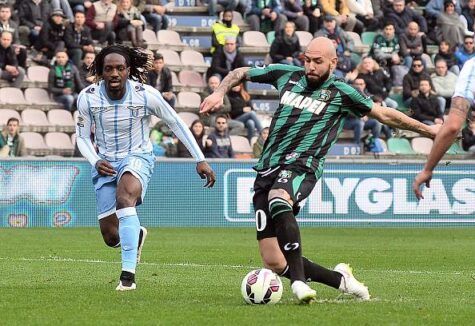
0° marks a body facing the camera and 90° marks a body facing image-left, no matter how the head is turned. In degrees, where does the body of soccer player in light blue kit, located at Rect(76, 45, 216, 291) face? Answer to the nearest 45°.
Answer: approximately 0°

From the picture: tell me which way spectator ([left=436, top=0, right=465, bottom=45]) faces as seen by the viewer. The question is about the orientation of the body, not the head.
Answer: toward the camera

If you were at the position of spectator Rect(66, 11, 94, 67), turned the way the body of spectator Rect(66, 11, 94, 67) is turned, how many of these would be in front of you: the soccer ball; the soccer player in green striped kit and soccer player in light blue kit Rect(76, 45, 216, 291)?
3

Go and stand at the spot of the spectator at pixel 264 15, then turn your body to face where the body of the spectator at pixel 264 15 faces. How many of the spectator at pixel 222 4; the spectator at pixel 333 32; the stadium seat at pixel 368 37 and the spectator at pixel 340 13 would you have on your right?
1

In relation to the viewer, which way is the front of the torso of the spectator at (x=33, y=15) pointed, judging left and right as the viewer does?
facing the viewer

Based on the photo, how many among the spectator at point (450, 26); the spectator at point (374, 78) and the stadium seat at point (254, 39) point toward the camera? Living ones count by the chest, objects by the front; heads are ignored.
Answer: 3

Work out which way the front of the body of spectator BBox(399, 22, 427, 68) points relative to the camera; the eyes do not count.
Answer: toward the camera

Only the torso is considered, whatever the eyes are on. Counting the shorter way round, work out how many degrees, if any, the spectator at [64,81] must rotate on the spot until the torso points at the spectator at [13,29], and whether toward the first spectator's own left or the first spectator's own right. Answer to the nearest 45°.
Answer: approximately 135° to the first spectator's own right

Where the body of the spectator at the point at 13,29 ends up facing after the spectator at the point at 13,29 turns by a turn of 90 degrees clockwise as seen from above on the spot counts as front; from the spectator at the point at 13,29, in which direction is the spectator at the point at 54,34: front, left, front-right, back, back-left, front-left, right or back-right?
back

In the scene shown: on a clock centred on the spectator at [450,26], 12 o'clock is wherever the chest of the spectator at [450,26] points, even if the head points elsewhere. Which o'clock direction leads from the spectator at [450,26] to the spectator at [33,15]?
the spectator at [33,15] is roughly at 2 o'clock from the spectator at [450,26].

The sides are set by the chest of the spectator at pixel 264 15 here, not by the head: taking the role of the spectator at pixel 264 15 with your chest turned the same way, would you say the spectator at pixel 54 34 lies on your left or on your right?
on your right

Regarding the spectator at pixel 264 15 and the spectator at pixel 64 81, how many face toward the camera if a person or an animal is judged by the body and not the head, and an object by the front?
2

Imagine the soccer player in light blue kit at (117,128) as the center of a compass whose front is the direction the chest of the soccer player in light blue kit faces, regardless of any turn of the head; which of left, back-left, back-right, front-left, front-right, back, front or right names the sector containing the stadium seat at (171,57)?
back

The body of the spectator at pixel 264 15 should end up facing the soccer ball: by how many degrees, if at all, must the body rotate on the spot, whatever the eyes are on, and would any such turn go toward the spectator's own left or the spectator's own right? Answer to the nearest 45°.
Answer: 0° — they already face it

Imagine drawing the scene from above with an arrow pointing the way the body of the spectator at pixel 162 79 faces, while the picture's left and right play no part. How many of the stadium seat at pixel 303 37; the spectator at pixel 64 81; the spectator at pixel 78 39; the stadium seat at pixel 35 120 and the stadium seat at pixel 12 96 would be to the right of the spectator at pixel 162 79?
4
